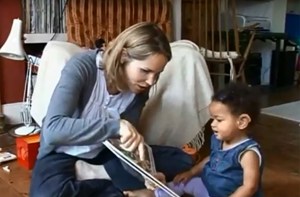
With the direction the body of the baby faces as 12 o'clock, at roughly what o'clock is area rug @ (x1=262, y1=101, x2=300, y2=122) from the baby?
The area rug is roughly at 5 o'clock from the baby.

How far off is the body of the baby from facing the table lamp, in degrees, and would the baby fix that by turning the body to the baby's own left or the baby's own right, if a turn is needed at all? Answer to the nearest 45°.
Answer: approximately 90° to the baby's own right

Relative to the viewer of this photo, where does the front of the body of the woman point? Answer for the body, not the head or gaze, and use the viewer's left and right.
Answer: facing the viewer and to the right of the viewer

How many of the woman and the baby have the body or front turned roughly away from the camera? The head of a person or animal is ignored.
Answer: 0

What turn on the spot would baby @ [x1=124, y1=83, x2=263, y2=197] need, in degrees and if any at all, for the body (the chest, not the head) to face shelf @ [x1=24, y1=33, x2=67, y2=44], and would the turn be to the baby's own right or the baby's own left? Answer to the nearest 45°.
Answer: approximately 90° to the baby's own right

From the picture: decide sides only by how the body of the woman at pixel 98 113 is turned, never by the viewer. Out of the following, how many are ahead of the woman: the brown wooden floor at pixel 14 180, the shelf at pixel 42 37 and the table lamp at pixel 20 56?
0

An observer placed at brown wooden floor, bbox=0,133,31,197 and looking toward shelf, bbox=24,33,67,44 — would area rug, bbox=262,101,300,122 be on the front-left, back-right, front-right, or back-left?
front-right

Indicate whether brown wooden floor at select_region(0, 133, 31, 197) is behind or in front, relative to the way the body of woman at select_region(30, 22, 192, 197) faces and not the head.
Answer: behind

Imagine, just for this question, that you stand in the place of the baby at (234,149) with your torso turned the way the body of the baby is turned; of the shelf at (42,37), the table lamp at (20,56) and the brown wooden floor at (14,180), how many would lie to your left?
0

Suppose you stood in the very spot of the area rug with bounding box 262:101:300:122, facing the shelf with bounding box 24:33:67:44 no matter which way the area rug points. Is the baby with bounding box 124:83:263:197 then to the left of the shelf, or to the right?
left
